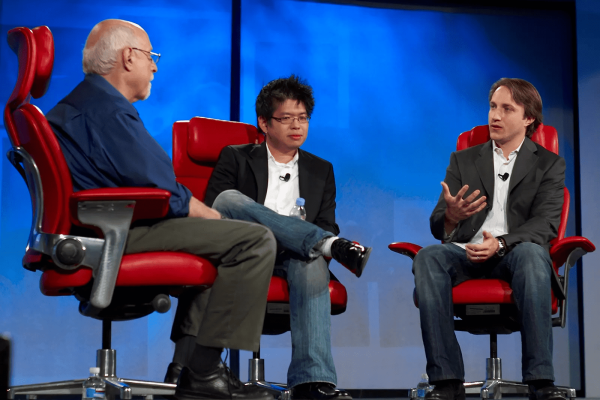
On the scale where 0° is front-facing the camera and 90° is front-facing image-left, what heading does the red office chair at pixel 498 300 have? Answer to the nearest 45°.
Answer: approximately 0°

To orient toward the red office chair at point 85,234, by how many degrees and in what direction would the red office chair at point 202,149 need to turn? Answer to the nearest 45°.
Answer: approximately 45° to its right

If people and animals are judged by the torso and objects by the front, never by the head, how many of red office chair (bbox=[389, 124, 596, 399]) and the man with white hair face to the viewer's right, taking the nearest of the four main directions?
1

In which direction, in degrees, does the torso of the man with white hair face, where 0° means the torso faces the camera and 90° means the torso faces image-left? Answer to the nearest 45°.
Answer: approximately 270°

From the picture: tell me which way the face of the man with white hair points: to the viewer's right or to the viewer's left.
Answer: to the viewer's right

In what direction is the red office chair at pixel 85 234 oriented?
to the viewer's right

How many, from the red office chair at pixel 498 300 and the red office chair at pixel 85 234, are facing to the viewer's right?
1
